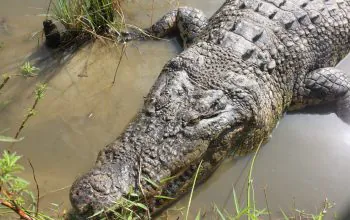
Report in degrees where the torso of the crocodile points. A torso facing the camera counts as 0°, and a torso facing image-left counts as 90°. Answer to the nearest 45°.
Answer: approximately 45°

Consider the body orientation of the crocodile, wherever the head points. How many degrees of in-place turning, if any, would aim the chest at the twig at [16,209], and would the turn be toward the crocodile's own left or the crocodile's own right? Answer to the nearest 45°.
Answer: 0° — it already faces it

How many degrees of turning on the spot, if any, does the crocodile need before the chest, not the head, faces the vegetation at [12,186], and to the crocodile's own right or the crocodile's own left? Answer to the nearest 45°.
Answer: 0° — it already faces it

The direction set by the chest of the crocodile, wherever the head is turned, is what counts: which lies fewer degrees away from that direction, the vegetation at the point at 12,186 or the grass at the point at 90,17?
the vegetation

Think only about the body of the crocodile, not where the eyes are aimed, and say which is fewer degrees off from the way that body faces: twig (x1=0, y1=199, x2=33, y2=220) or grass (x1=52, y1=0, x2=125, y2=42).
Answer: the twig

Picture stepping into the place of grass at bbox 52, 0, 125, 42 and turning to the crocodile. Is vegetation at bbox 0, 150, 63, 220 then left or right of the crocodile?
right

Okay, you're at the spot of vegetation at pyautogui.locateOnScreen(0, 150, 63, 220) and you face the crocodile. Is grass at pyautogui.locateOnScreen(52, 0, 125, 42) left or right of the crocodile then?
left

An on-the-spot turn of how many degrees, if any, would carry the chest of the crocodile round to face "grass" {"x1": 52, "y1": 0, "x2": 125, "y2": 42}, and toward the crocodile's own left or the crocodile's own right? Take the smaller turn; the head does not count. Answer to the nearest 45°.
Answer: approximately 90° to the crocodile's own right
